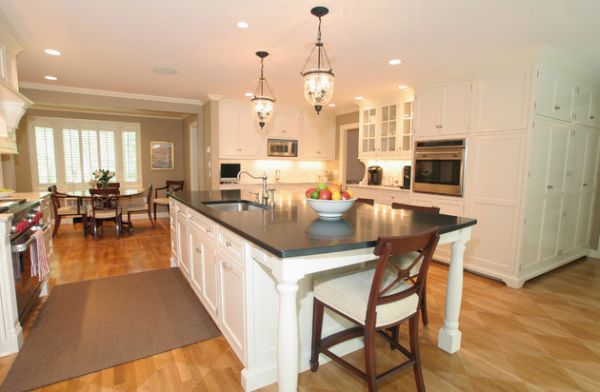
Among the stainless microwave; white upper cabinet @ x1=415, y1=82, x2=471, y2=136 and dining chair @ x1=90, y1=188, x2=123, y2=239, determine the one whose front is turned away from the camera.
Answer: the dining chair

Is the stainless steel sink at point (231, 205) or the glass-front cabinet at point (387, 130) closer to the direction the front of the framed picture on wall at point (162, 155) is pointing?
the stainless steel sink

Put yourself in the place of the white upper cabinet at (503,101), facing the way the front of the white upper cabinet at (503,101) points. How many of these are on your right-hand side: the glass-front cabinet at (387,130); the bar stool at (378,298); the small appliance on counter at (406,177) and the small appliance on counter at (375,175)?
3

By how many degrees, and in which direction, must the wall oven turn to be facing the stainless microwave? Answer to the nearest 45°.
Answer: approximately 45° to its right

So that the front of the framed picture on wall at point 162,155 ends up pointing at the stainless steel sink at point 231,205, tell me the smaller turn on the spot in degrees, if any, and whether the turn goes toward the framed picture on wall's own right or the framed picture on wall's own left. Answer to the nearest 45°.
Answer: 0° — it already faces it

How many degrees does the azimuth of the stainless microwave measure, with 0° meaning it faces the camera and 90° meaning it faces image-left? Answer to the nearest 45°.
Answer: approximately 0°

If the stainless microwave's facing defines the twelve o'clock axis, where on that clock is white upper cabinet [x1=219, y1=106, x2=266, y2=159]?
The white upper cabinet is roughly at 2 o'clock from the stainless microwave.

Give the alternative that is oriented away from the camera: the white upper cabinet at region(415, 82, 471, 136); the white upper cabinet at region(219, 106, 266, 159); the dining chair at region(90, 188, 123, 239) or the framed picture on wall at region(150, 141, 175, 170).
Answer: the dining chair

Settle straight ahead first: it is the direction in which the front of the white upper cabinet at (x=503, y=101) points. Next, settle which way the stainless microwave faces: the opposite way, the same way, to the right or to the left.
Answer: to the left

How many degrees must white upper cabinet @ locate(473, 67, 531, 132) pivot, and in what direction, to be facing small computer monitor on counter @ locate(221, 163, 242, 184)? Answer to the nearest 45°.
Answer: approximately 45° to its right
